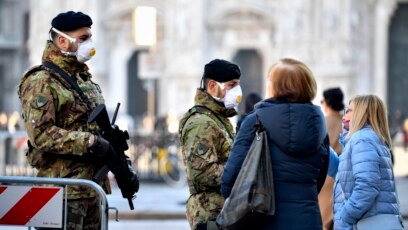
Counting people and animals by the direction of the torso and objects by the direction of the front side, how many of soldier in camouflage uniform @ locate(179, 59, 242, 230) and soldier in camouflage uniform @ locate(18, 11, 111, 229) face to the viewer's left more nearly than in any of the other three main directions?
0

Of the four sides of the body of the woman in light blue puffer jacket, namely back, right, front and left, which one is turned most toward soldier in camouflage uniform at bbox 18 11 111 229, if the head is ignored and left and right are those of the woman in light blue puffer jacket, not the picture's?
front

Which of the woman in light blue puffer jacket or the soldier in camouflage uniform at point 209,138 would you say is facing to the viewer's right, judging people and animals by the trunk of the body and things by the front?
the soldier in camouflage uniform

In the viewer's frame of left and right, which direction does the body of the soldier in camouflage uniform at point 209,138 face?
facing to the right of the viewer

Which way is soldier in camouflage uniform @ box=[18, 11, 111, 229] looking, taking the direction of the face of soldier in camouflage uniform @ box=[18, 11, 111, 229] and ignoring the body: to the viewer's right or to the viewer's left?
to the viewer's right

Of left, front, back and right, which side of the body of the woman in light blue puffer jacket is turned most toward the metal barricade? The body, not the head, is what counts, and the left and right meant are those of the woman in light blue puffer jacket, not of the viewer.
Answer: front

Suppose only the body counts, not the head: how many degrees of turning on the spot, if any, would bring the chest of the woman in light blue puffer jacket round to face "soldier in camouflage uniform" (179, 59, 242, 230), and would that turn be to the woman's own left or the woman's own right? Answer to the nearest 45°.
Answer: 0° — they already face them

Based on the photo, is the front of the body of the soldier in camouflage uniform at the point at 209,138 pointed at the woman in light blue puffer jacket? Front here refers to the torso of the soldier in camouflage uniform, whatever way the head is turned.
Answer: yes

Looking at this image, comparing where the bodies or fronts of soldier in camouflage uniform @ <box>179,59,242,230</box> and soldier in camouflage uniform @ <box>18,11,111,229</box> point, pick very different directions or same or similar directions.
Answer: same or similar directions

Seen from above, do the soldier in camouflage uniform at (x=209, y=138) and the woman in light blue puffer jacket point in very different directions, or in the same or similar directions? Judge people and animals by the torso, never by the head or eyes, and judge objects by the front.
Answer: very different directions

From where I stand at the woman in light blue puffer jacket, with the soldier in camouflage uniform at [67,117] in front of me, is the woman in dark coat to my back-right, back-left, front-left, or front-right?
front-left

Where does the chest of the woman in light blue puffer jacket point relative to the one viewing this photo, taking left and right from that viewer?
facing to the left of the viewer

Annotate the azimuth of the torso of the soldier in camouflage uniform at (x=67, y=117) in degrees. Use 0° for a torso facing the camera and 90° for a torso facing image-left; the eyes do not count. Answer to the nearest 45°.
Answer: approximately 270°

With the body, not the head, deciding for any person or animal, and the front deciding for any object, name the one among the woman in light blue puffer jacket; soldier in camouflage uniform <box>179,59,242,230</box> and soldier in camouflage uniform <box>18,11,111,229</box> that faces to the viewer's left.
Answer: the woman in light blue puffer jacket

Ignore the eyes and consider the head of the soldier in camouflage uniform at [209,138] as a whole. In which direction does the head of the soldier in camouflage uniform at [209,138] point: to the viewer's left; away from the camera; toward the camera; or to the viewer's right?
to the viewer's right

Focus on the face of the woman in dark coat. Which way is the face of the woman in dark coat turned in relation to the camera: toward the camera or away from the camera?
away from the camera
